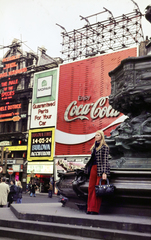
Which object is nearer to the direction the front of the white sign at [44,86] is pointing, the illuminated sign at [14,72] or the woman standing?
the woman standing

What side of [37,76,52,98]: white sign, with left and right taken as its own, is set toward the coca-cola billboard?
left

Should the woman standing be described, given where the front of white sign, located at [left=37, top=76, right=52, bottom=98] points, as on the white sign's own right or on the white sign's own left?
on the white sign's own left

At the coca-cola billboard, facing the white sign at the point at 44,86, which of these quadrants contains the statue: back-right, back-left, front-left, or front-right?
back-left

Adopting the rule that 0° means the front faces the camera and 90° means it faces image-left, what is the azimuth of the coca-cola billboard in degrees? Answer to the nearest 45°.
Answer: approximately 45°

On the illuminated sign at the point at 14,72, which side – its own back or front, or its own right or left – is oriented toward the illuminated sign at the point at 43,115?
left

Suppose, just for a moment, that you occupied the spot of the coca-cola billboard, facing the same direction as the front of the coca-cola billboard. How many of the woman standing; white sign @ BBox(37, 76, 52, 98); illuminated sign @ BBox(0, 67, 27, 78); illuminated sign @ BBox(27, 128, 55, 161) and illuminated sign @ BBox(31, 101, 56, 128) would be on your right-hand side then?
4

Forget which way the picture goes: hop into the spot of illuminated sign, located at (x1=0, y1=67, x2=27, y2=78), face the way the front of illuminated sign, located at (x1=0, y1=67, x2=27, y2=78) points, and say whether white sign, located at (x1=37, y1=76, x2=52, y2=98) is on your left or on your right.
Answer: on your left
